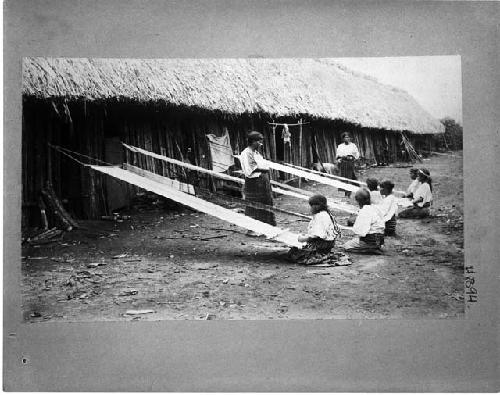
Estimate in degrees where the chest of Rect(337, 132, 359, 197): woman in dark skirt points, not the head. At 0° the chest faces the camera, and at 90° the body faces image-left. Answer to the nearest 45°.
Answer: approximately 0°

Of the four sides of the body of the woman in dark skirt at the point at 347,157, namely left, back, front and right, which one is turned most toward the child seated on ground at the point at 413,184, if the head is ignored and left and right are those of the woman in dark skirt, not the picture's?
left

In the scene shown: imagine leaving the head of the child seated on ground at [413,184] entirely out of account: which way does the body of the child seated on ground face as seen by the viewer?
to the viewer's left
